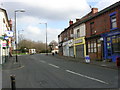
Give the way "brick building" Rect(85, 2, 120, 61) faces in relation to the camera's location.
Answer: facing the viewer and to the left of the viewer
